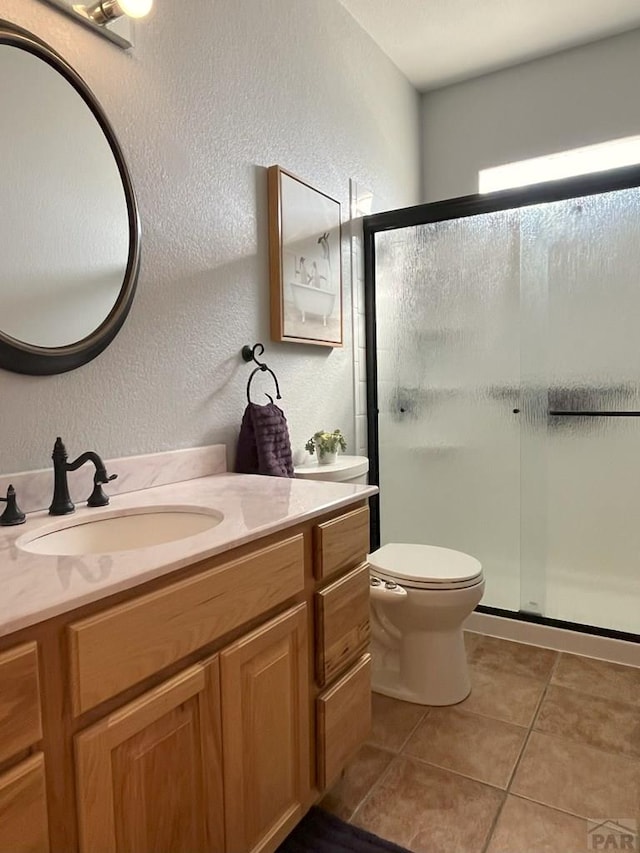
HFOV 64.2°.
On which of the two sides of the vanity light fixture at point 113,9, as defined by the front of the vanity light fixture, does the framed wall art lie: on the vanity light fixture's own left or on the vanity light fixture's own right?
on the vanity light fixture's own left

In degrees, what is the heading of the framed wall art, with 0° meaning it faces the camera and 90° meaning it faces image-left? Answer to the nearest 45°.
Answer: approximately 315°

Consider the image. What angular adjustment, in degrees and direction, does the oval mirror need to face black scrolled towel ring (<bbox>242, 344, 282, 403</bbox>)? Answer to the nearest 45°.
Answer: approximately 90° to its left

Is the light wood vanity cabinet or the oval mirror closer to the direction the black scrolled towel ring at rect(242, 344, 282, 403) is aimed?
the light wood vanity cabinet

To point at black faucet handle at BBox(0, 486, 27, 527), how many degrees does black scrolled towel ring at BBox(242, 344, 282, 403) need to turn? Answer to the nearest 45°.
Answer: approximately 90° to its right

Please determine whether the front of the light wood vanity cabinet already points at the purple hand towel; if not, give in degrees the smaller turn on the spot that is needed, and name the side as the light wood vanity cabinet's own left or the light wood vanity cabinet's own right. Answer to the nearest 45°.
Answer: approximately 135° to the light wood vanity cabinet's own left

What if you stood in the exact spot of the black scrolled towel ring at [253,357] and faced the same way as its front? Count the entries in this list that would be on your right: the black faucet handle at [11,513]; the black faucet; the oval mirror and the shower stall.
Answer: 3
